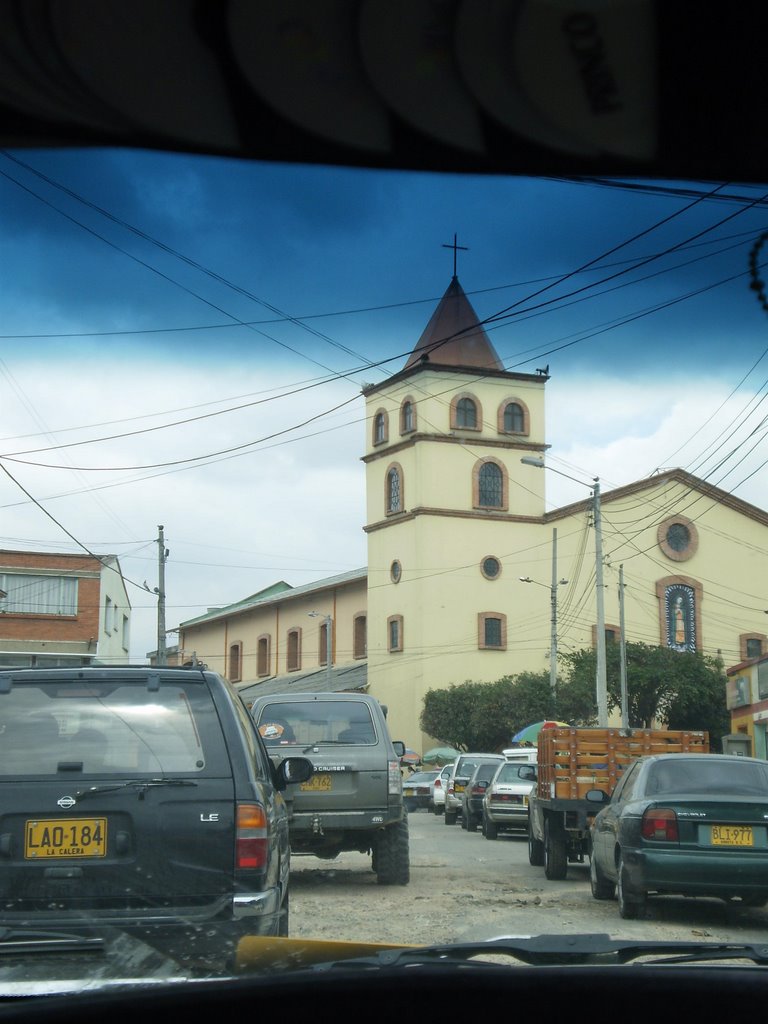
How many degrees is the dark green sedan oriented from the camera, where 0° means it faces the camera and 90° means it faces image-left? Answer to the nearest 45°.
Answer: approximately 180°

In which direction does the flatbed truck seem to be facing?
away from the camera

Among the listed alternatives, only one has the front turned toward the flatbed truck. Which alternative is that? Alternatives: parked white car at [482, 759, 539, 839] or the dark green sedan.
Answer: the dark green sedan

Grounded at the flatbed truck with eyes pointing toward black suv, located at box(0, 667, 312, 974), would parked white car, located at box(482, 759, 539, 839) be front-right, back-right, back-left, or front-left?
back-right

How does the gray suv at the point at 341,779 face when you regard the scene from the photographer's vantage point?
facing away from the viewer

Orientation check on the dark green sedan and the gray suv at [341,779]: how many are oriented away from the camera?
2

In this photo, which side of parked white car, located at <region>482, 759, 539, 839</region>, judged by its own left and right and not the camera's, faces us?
back

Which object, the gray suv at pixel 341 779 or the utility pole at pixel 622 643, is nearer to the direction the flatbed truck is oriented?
the utility pole

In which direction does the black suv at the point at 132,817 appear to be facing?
away from the camera

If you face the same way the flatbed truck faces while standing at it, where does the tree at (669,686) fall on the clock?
The tree is roughly at 12 o'clock from the flatbed truck.

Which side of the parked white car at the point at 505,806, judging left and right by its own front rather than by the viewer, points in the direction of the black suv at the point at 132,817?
back
